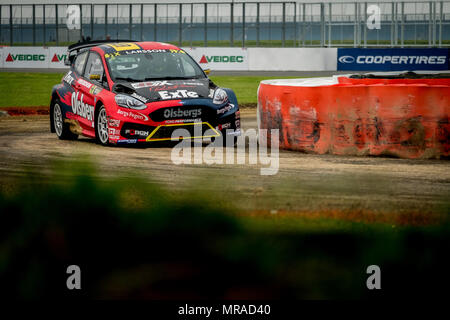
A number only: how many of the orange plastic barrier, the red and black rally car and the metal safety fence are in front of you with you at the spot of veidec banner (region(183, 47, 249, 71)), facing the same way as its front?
2

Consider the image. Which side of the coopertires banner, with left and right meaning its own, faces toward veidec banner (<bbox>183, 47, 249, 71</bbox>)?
right

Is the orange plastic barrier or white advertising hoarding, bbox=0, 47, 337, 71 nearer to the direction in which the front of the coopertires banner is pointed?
the orange plastic barrier

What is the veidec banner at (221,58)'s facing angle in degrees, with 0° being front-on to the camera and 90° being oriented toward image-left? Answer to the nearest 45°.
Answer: approximately 0°
